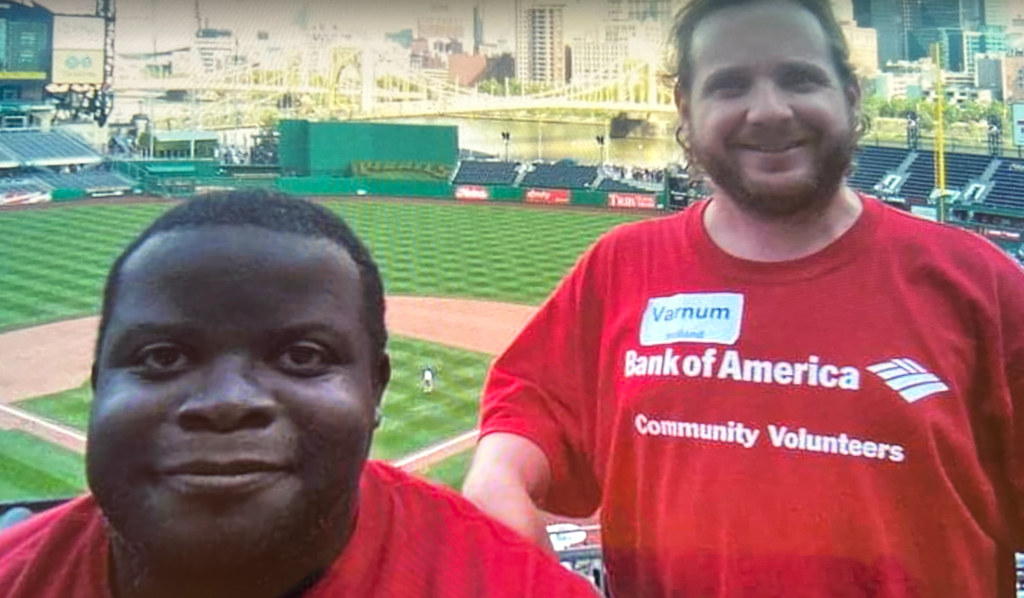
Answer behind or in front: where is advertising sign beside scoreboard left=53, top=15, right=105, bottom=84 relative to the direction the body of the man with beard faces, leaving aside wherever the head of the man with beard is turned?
behind

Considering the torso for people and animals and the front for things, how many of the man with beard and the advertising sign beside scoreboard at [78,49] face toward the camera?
2

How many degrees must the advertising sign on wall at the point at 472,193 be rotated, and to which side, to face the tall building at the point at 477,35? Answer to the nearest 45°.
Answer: approximately 180°

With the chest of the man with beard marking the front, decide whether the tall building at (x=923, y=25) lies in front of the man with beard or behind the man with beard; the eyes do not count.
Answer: behind

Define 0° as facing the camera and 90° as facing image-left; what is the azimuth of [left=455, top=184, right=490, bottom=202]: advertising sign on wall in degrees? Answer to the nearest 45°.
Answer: approximately 0°
